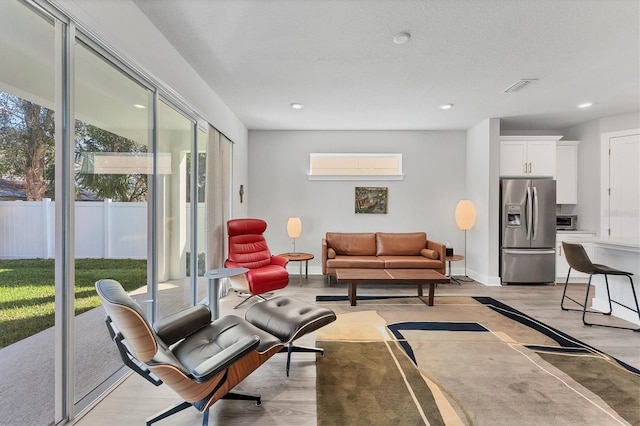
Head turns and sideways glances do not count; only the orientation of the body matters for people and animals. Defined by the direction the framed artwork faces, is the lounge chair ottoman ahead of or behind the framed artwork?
ahead

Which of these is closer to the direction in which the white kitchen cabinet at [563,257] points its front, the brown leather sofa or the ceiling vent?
the ceiling vent

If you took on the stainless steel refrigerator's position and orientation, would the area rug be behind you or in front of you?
in front

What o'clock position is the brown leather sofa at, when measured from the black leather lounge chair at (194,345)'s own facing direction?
The brown leather sofa is roughly at 12 o'clock from the black leather lounge chair.

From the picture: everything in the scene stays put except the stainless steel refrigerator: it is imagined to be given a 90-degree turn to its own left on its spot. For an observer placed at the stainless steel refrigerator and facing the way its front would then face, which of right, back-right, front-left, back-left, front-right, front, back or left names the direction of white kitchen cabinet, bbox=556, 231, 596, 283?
front-left

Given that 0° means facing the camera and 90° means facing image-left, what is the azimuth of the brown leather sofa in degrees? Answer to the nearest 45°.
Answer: approximately 0°

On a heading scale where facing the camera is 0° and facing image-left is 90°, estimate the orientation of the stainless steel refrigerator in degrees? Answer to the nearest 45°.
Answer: approximately 0°

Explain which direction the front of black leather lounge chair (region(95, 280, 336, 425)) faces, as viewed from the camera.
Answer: facing away from the viewer and to the right of the viewer
